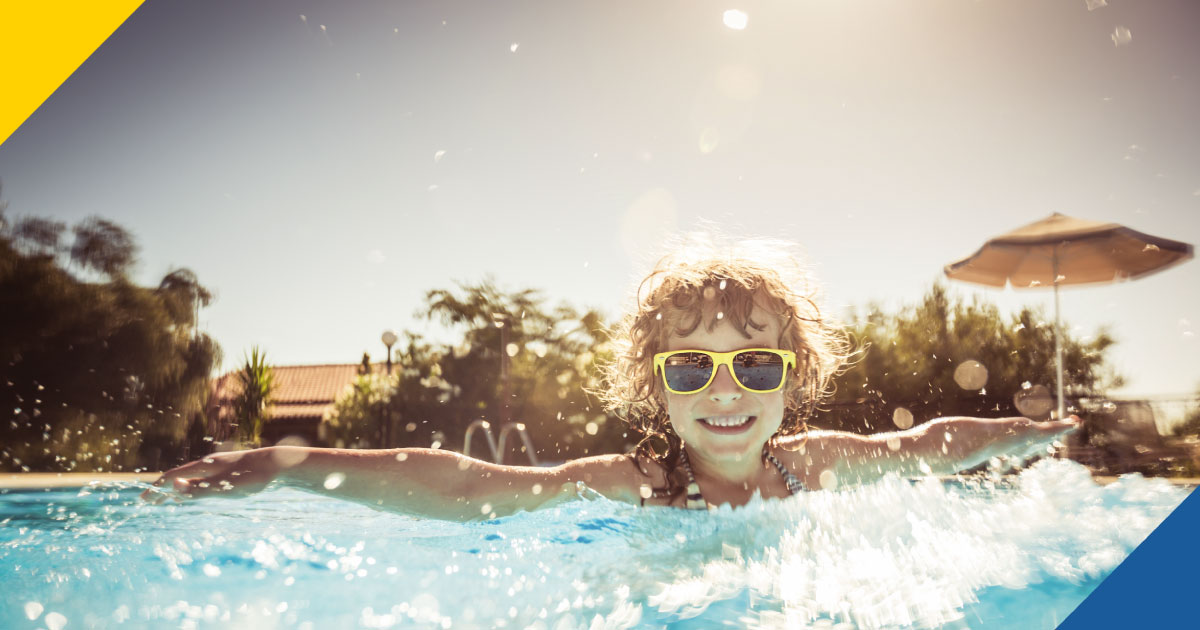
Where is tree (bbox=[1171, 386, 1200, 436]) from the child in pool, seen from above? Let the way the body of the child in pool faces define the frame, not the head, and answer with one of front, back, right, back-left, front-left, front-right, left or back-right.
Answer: back-left

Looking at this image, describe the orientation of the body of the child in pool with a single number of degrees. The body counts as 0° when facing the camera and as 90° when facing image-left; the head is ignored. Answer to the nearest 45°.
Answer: approximately 0°

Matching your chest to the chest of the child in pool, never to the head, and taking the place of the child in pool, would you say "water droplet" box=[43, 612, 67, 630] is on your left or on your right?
on your right

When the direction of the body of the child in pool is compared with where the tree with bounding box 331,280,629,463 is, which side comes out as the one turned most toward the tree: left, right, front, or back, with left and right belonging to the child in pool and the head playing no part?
back

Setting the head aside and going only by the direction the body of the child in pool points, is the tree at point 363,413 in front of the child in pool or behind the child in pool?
behind

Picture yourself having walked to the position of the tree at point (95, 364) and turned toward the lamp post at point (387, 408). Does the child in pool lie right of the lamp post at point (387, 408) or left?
right

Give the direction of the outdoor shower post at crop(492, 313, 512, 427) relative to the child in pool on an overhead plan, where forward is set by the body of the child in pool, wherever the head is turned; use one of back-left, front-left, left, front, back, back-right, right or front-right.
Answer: back
